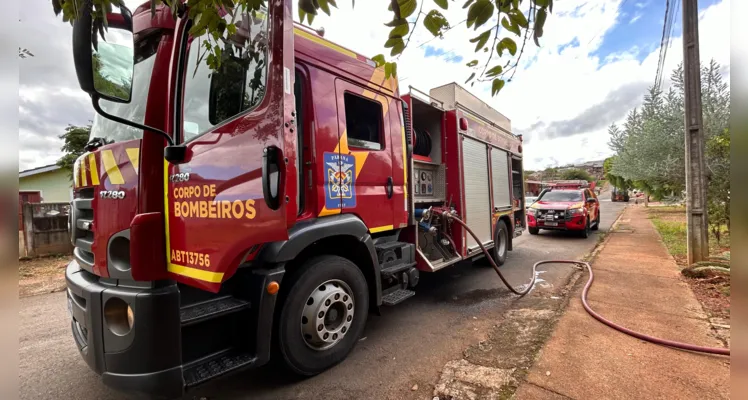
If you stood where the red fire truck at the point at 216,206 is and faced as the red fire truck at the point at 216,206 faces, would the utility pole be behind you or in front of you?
behind

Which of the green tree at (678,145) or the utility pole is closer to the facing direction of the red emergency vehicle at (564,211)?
the utility pole

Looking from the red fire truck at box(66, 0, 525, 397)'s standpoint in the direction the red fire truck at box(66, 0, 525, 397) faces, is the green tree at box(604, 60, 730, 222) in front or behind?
behind

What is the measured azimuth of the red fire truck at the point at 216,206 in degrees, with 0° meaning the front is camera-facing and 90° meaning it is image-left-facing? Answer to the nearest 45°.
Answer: approximately 45°
